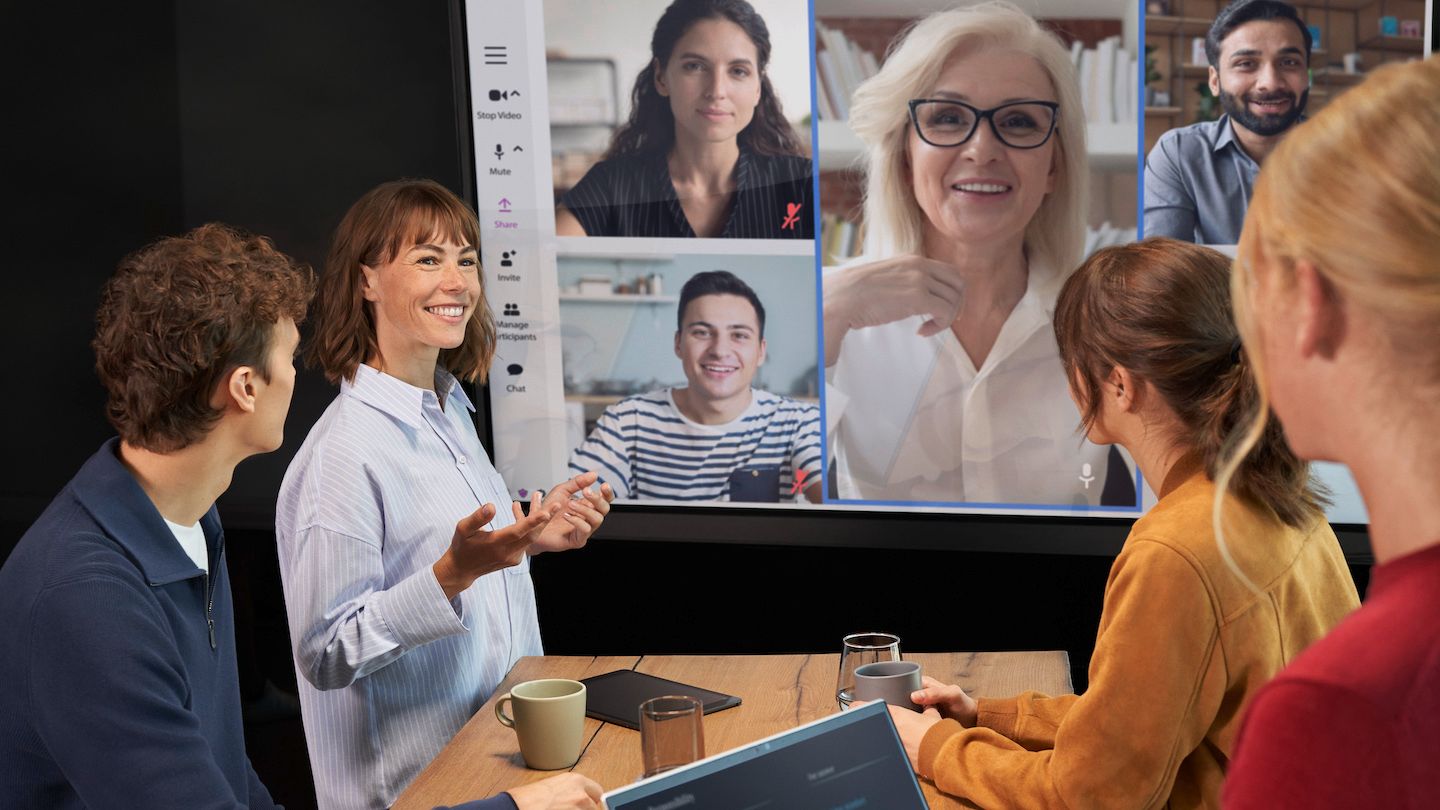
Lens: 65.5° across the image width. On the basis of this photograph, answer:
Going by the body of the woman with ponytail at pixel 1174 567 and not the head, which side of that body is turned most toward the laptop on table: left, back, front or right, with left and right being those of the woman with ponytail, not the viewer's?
left

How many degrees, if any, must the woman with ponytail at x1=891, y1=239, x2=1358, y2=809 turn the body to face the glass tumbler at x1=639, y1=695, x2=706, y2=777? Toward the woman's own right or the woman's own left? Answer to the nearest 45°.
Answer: approximately 45° to the woman's own left

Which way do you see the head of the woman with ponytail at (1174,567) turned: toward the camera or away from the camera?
away from the camera

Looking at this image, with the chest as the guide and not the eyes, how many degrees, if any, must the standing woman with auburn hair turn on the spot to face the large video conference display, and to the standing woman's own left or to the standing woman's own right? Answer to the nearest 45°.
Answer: approximately 90° to the standing woman's own left

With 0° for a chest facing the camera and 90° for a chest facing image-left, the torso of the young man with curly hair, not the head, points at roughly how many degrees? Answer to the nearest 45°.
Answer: approximately 270°

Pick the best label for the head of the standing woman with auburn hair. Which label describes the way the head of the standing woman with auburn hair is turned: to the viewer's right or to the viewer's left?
to the viewer's right

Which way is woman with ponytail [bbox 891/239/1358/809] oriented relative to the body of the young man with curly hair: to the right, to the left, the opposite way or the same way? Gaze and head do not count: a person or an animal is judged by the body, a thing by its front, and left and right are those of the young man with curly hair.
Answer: to the left

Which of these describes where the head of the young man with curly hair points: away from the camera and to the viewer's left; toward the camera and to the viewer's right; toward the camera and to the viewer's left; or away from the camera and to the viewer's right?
away from the camera and to the viewer's right

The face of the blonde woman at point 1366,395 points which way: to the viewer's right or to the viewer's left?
to the viewer's left
